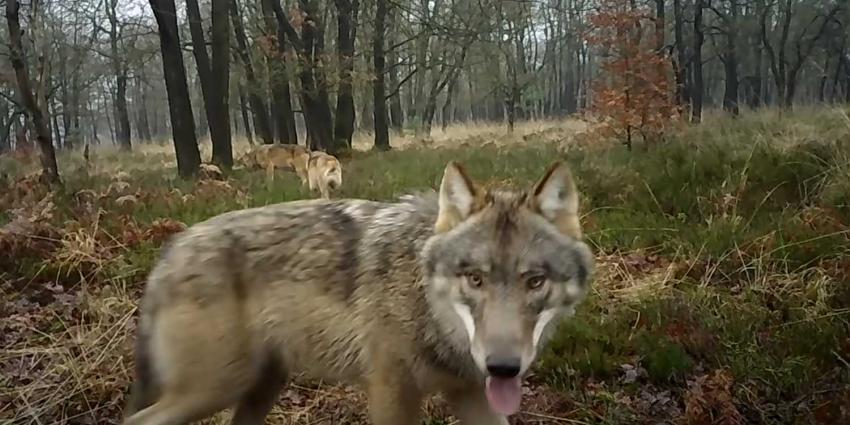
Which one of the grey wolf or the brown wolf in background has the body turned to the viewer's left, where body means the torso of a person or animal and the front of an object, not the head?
the brown wolf in background

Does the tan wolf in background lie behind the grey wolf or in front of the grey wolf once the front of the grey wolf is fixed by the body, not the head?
behind

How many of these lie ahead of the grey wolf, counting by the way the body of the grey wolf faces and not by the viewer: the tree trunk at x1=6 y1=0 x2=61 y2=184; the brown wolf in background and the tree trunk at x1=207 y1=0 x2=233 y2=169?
0

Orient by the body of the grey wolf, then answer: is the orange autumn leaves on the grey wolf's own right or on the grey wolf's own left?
on the grey wolf's own left

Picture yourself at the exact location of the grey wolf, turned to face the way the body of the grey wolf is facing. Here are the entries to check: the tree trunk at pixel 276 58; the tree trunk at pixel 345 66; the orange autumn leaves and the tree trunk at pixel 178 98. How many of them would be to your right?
0

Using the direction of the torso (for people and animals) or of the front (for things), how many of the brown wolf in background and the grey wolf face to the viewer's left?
1

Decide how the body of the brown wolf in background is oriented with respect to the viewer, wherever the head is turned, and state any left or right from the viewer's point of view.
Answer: facing to the left of the viewer

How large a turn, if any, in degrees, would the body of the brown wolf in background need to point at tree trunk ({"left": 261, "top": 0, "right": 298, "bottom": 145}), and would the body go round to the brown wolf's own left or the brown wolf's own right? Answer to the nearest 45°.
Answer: approximately 90° to the brown wolf's own right

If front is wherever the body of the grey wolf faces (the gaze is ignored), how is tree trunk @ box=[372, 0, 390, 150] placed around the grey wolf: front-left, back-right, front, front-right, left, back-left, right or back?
back-left

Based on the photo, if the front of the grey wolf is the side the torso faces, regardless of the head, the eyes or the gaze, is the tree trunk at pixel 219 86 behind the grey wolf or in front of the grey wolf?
behind

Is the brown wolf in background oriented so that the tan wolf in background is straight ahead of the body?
no

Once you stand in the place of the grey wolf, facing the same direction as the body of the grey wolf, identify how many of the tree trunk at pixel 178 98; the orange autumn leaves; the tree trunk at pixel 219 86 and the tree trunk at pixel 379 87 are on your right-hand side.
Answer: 0

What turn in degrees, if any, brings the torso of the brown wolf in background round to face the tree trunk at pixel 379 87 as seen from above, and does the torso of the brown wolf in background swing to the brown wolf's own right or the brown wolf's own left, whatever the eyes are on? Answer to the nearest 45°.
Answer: approximately 135° to the brown wolf's own right

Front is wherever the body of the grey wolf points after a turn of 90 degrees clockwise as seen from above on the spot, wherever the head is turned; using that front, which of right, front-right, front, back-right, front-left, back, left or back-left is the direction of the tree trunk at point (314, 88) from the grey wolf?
back-right

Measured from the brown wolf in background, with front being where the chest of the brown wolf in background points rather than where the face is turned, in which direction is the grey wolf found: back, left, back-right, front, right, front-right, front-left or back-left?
left

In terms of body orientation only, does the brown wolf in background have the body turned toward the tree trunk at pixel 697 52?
no
